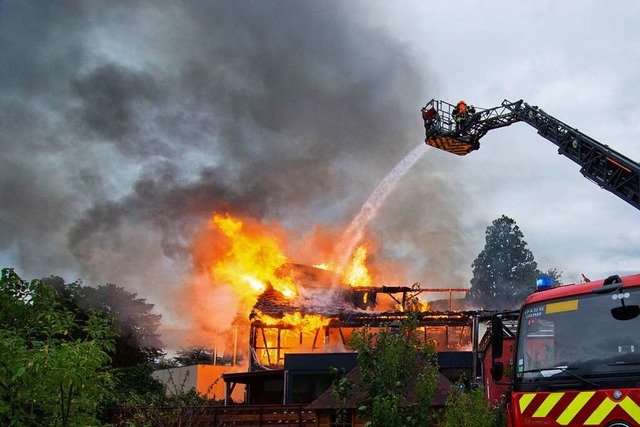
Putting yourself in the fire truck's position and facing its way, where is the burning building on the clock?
The burning building is roughly at 5 o'clock from the fire truck.

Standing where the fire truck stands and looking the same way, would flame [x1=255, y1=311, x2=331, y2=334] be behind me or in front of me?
behind

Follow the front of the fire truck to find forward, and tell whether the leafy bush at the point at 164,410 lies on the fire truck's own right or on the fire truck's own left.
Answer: on the fire truck's own right

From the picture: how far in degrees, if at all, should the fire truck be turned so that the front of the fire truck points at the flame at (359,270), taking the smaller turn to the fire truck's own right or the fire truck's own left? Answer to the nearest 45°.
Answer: approximately 180°

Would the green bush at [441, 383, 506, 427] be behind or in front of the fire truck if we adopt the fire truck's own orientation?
in front

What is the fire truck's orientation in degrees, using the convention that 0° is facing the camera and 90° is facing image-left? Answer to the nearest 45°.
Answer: approximately 0°

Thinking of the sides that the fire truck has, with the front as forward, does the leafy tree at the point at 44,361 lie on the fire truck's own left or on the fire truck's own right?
on the fire truck's own right

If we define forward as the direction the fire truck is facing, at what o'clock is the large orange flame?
The large orange flame is roughly at 5 o'clock from the fire truck.

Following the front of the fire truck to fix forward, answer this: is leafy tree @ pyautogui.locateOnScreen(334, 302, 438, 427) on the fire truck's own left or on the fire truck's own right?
on the fire truck's own right

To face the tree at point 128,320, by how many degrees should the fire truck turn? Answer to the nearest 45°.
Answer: approximately 135° to its right
